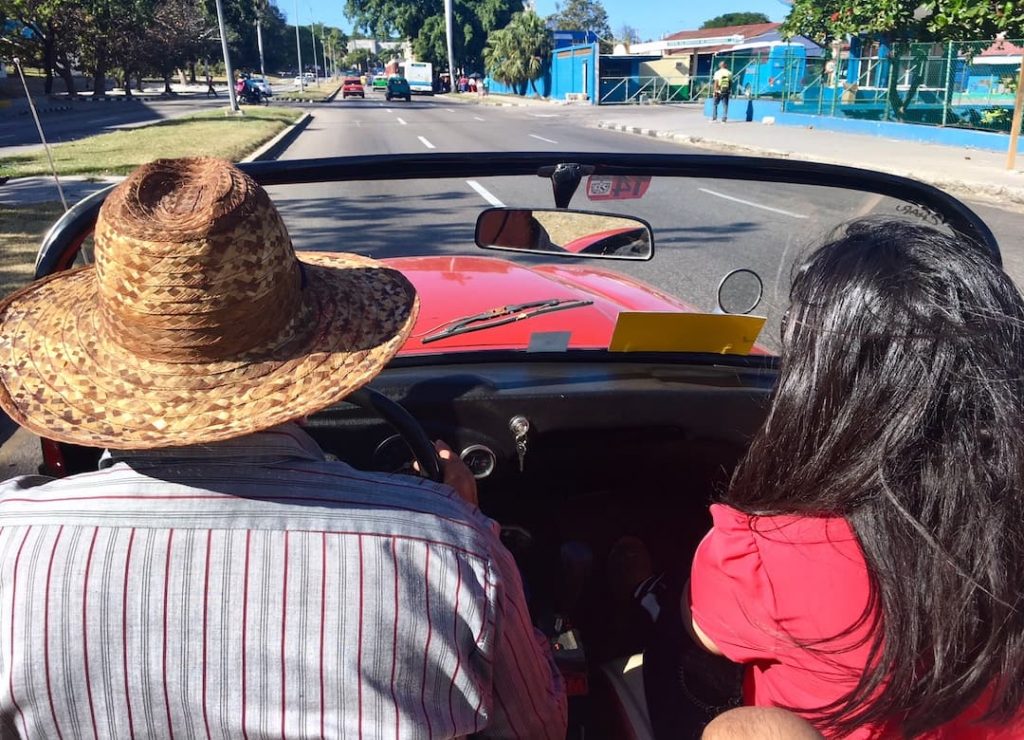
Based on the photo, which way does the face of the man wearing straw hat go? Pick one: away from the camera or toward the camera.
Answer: away from the camera

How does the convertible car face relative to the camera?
away from the camera

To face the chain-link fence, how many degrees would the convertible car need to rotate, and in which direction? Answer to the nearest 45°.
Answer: approximately 45° to its right

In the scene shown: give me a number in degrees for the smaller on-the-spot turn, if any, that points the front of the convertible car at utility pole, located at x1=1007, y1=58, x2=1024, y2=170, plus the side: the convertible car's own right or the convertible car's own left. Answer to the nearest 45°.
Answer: approximately 45° to the convertible car's own right

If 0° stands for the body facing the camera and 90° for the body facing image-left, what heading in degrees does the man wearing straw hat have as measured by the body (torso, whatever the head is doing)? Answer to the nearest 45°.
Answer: approximately 180°

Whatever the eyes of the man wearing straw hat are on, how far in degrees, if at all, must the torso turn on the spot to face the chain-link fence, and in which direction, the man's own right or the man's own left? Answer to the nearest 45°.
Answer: approximately 45° to the man's own right

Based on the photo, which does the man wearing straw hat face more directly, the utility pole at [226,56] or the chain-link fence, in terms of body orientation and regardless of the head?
the utility pole

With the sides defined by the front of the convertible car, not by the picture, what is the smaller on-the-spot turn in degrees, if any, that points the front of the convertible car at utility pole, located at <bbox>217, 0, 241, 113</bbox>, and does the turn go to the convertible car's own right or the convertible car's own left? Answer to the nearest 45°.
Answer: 0° — it already faces it
